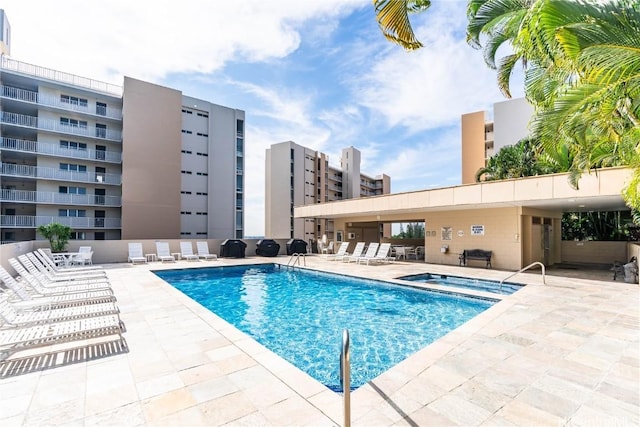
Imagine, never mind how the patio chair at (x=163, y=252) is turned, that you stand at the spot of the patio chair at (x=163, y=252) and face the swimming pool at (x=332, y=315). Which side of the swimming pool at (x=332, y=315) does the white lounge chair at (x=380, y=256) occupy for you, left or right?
left

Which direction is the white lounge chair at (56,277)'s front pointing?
to the viewer's right

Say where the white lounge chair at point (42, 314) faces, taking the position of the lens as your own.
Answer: facing to the right of the viewer

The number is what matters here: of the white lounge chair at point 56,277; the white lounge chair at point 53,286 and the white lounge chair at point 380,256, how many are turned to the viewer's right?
2

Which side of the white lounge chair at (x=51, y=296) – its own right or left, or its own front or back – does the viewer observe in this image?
right

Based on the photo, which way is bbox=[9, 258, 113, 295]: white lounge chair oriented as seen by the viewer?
to the viewer's right

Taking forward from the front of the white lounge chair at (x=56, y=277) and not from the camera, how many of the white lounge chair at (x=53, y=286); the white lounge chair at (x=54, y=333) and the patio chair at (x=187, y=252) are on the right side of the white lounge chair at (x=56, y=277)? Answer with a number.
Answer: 2

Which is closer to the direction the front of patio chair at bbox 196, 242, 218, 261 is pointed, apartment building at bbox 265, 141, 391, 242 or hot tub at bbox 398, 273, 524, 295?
the hot tub
